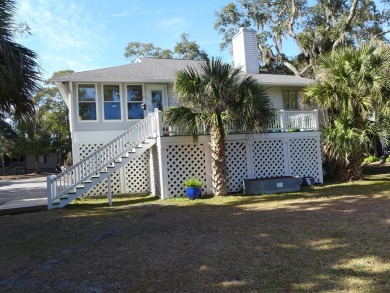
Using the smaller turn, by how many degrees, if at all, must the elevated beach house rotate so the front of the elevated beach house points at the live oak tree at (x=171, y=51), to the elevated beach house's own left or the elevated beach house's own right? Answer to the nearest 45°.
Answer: approximately 180°

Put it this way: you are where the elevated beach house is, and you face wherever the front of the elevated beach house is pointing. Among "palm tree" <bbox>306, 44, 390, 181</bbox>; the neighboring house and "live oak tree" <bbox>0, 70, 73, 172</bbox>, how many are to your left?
1

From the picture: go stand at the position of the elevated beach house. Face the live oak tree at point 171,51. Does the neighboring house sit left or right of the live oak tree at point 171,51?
left

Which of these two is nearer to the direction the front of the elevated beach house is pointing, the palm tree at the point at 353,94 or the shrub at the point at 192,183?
the shrub

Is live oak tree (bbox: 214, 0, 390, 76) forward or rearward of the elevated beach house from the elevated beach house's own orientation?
rearward

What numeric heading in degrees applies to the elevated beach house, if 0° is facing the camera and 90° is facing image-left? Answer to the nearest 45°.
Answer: approximately 0°

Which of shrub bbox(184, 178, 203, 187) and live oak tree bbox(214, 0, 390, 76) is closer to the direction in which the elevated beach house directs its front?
the shrub

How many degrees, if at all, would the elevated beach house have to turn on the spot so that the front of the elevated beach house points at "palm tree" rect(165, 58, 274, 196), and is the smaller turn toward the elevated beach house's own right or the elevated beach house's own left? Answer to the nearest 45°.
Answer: approximately 45° to the elevated beach house's own left

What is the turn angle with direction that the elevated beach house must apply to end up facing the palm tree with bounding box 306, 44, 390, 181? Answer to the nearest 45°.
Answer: approximately 90° to its left

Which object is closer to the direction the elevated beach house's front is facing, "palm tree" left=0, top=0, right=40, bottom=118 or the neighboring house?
the palm tree

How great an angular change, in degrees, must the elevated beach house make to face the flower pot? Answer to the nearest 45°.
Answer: approximately 45° to its left
